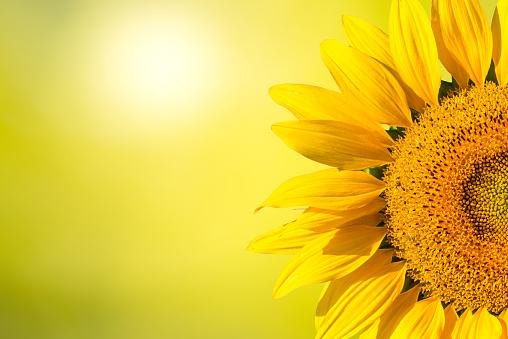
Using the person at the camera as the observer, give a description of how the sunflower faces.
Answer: facing the viewer
